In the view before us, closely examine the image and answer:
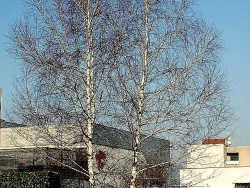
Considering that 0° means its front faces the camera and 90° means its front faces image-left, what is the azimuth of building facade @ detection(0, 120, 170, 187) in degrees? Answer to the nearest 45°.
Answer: approximately 0°
